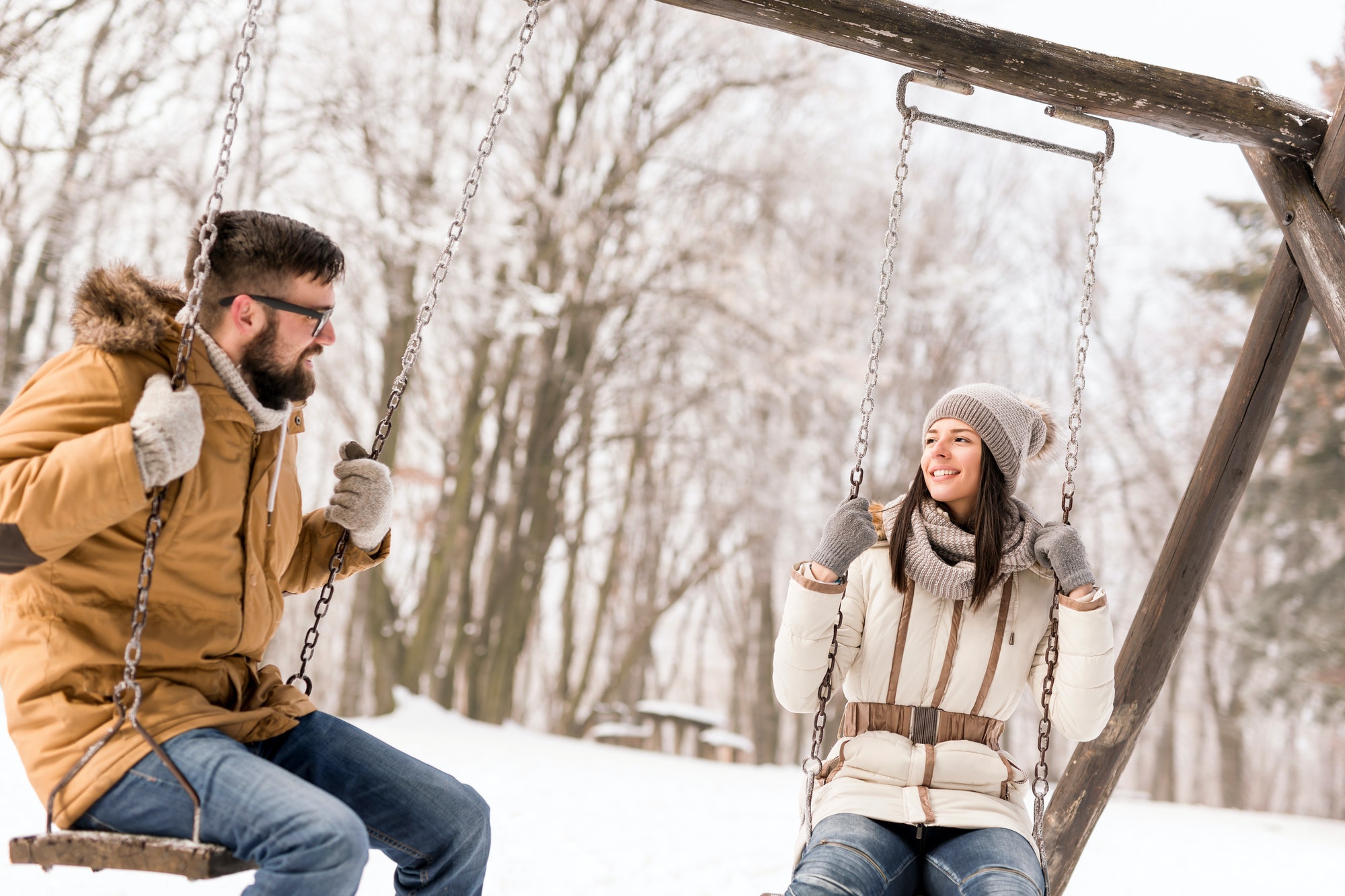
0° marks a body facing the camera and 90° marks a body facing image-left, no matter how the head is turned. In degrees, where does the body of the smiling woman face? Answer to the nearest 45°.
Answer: approximately 0°

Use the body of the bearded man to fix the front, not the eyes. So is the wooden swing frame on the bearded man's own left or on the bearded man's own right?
on the bearded man's own left

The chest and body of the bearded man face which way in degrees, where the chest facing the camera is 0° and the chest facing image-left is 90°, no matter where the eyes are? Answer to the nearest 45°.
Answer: approximately 315°

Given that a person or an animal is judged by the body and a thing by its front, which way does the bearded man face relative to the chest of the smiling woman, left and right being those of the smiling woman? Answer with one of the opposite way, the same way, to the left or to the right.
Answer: to the left

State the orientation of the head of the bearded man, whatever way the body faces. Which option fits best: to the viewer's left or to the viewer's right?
to the viewer's right

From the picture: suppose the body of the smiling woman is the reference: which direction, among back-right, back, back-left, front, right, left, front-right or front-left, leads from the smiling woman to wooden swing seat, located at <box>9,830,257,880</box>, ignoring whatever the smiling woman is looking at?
front-right
